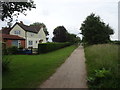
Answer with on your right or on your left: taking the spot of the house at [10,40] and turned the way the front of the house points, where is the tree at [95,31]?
on your left
